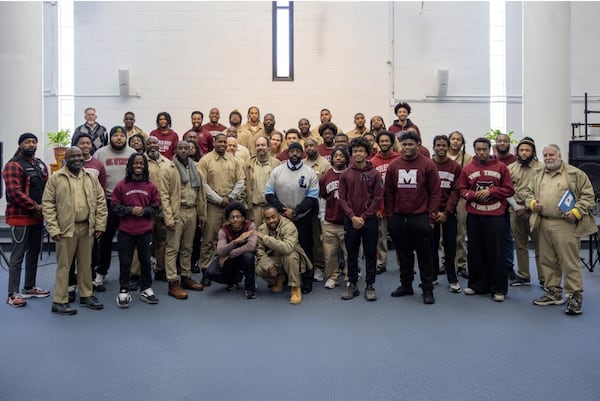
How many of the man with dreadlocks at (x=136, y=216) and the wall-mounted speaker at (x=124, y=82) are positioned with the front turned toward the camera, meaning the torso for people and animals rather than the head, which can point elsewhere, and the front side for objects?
2

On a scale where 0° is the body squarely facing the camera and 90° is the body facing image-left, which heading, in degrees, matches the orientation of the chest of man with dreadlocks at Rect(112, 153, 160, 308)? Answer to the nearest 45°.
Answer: approximately 0°

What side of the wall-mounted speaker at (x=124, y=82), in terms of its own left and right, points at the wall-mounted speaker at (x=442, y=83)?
left

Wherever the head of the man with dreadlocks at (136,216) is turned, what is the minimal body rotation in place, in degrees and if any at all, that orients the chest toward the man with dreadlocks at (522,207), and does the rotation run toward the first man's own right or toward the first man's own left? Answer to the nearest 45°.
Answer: approximately 90° to the first man's own left
